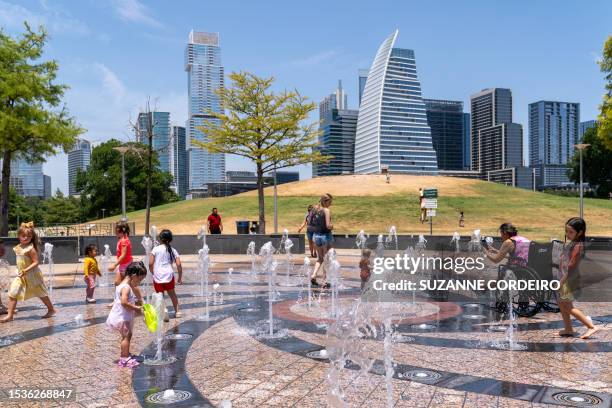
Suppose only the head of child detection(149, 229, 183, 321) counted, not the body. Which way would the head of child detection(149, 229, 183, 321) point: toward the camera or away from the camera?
away from the camera

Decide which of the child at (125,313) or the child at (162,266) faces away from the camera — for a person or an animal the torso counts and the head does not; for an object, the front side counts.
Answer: the child at (162,266)

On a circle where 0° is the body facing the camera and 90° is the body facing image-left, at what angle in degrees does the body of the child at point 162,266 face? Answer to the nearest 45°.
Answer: approximately 180°

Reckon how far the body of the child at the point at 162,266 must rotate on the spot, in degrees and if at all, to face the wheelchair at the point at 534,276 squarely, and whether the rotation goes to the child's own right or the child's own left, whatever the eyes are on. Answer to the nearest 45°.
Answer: approximately 90° to the child's own right

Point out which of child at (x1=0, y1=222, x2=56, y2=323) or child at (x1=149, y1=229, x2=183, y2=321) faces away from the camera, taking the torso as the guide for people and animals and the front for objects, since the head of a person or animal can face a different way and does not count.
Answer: child at (x1=149, y1=229, x2=183, y2=321)

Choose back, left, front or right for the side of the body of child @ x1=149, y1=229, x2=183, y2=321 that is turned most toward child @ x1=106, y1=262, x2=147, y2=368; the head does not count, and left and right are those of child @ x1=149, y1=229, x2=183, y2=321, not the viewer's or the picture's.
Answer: back

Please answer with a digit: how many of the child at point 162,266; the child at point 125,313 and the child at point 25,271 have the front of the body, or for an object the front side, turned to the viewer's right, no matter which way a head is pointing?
1

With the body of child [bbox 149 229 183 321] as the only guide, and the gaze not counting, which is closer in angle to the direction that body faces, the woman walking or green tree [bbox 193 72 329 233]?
the green tree

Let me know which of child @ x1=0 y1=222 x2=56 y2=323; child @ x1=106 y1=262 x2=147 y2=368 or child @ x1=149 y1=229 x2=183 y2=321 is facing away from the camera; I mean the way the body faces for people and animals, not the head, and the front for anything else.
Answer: child @ x1=149 y1=229 x2=183 y2=321
